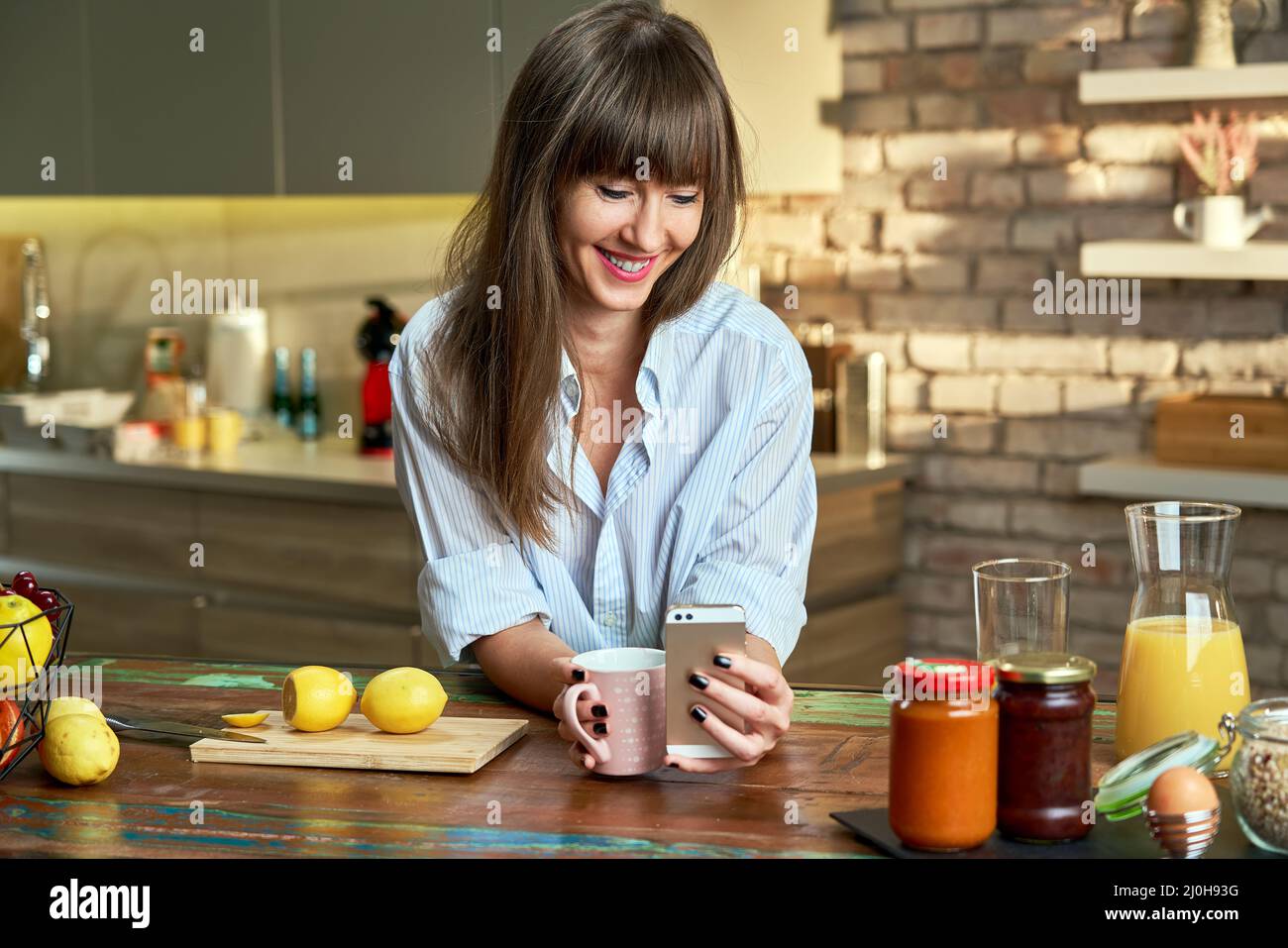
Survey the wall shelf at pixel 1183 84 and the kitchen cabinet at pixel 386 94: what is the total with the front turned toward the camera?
2

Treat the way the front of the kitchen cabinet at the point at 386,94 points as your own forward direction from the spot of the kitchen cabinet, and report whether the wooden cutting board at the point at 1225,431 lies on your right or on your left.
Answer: on your left

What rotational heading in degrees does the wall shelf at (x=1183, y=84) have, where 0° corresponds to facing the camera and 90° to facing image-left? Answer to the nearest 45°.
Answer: approximately 0°

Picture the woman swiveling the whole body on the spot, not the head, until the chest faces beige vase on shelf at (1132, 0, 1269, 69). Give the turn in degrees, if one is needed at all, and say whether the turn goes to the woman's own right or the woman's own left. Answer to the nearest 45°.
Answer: approximately 135° to the woman's own left

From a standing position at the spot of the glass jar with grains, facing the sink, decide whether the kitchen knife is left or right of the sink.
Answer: left

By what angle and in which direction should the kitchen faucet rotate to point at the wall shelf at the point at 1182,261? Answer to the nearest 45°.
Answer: approximately 45° to its left

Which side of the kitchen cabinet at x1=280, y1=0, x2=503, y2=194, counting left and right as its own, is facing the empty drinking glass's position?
front

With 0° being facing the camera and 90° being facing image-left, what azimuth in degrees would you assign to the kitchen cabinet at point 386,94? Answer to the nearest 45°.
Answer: approximately 0°

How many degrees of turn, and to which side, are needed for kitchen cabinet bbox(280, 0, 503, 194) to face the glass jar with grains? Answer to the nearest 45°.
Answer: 0° — it already faces it

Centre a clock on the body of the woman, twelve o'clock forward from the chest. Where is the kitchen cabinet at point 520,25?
The kitchen cabinet is roughly at 6 o'clock from the woman.
